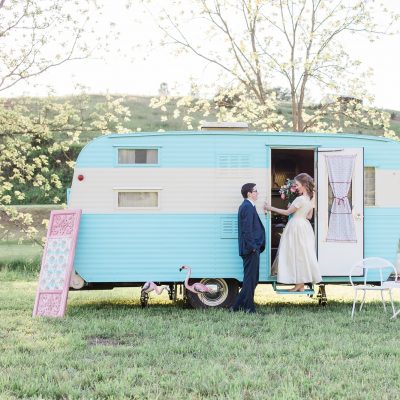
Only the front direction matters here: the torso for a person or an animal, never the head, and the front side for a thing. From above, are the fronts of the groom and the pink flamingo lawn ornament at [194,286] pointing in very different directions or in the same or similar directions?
very different directions

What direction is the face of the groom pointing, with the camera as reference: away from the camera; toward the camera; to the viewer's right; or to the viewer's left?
to the viewer's right

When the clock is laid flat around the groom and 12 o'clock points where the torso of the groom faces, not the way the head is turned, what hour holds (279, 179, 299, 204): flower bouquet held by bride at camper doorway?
The flower bouquet held by bride at camper doorway is roughly at 10 o'clock from the groom.

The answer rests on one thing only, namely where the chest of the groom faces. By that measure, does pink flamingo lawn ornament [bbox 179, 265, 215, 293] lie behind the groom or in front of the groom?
behind

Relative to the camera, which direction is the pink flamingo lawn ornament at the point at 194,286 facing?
to the viewer's left

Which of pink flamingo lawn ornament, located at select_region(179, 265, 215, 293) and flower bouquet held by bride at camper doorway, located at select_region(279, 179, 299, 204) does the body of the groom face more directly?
the flower bouquet held by bride at camper doorway

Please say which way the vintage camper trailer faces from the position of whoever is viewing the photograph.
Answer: facing to the right of the viewer

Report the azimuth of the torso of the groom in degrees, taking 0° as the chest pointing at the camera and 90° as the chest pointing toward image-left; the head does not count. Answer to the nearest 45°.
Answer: approximately 270°

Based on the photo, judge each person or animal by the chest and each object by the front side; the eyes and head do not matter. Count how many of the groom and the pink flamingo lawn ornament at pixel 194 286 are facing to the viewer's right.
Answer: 1

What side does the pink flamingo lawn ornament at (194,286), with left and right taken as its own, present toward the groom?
back

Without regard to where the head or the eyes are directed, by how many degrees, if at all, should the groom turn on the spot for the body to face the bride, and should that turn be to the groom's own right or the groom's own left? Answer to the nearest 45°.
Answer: approximately 45° to the groom's own left

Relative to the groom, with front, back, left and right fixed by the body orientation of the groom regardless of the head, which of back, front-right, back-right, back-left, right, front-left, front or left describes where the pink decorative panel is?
back
